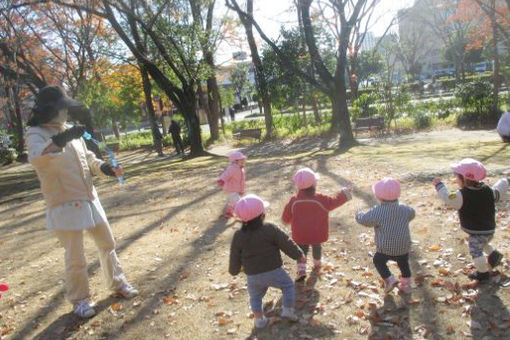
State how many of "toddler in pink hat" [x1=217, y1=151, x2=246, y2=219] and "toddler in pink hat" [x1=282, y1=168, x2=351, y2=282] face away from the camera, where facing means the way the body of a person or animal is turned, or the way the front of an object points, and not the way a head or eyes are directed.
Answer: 1

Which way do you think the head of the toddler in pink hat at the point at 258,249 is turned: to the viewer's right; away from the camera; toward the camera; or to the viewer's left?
away from the camera

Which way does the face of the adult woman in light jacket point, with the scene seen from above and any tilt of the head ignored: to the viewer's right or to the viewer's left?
to the viewer's right

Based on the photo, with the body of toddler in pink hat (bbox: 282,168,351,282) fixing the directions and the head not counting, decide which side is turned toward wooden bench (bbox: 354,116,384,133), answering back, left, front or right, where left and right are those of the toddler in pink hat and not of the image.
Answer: front

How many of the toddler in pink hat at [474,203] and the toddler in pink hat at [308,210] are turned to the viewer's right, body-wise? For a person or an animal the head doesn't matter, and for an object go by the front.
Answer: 0

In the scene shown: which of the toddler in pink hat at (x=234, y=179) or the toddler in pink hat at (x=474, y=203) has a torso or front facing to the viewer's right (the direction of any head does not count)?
the toddler in pink hat at (x=234, y=179)

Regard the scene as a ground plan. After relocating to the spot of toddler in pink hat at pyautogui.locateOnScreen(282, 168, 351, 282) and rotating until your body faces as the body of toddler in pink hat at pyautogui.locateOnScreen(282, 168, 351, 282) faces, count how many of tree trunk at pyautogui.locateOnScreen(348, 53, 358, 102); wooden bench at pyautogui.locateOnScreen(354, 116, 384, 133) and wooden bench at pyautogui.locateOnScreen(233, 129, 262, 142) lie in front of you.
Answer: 3

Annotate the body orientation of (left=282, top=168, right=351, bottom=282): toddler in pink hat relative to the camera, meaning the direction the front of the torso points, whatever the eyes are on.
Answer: away from the camera

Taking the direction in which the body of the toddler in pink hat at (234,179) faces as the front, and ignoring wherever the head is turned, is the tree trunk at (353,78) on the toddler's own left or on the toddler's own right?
on the toddler's own left

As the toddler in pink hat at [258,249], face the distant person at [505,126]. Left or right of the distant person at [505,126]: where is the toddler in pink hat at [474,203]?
right

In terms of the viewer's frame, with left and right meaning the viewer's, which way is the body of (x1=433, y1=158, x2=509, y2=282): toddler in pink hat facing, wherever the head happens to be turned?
facing away from the viewer and to the left of the viewer
